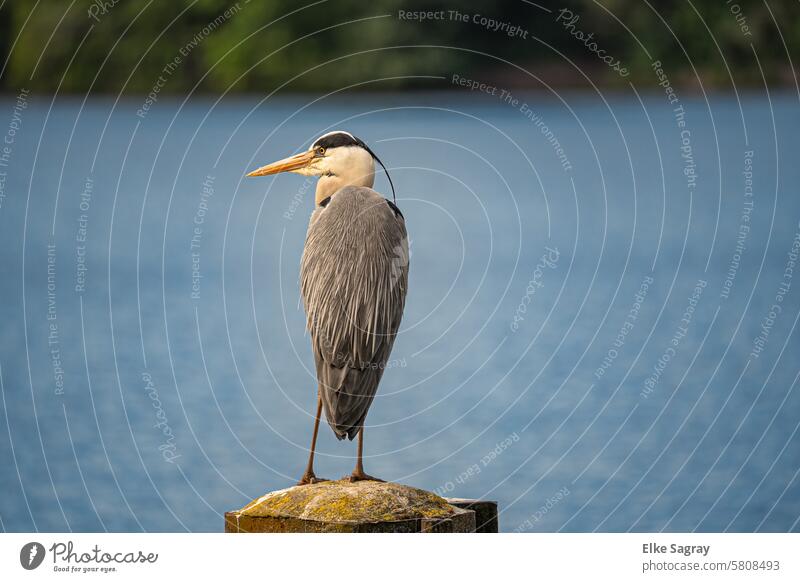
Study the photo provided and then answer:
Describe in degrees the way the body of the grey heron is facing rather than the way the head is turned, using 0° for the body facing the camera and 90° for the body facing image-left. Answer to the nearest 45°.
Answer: approximately 180°
